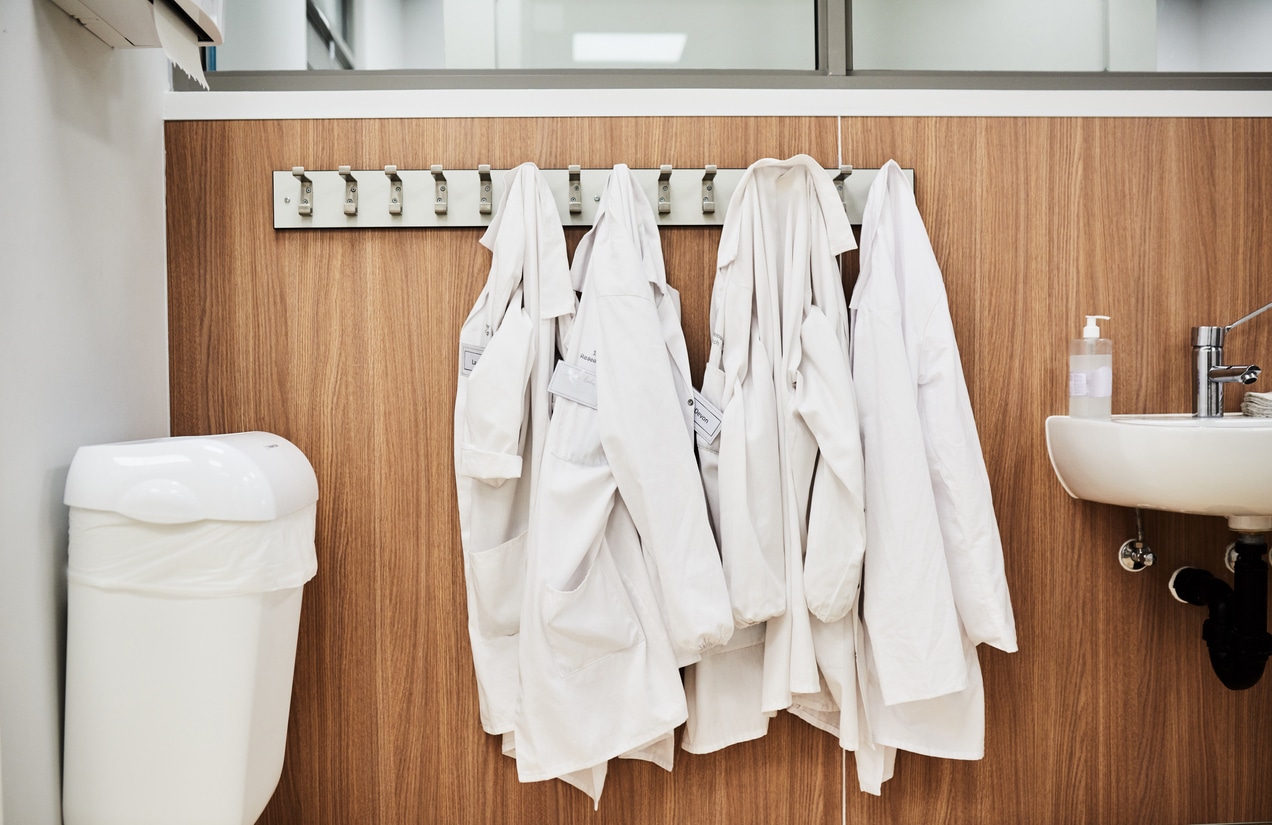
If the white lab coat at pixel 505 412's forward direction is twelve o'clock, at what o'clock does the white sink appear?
The white sink is roughly at 8 o'clock from the white lab coat.
